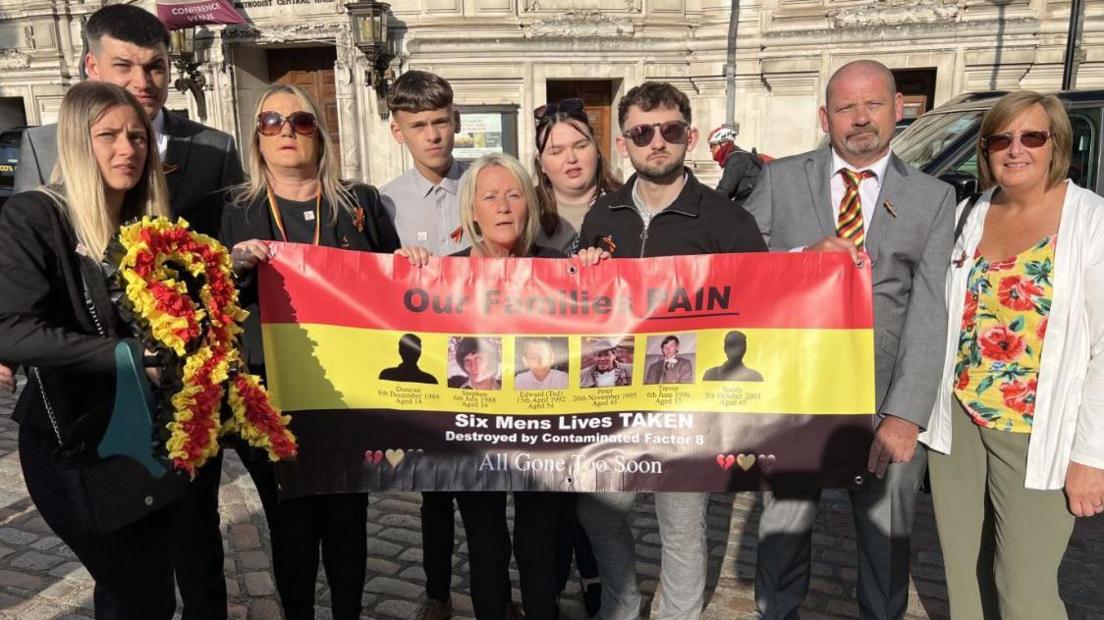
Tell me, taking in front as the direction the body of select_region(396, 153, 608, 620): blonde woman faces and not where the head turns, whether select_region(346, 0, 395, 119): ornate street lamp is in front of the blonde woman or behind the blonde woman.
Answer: behind

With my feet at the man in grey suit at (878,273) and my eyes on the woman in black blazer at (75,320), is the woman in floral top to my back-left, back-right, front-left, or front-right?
back-left

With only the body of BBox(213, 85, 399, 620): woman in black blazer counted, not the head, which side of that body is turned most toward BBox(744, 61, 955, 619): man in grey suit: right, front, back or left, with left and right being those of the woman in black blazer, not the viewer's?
left

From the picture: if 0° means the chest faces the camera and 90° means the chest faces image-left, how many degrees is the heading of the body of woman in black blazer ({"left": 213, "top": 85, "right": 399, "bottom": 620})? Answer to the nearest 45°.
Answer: approximately 0°

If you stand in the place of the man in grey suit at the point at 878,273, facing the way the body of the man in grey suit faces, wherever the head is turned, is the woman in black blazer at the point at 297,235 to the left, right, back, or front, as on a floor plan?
right

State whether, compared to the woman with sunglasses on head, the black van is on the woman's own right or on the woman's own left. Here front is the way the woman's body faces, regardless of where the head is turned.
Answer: on the woman's own left

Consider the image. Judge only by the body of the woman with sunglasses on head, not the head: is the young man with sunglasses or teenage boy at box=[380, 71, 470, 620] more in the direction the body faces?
the young man with sunglasses
